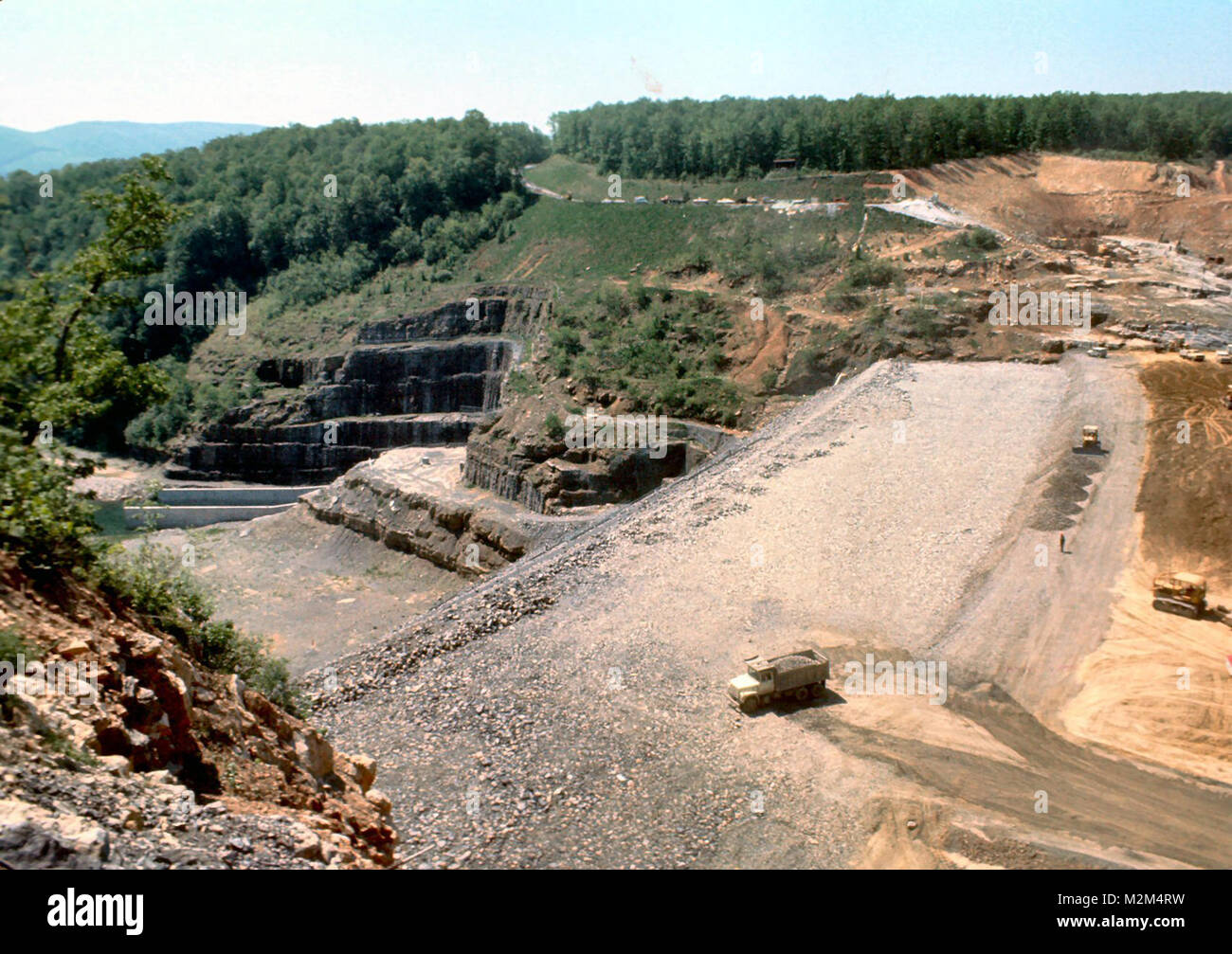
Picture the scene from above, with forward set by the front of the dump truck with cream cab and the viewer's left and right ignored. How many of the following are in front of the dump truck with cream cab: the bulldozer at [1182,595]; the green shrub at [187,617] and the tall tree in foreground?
2

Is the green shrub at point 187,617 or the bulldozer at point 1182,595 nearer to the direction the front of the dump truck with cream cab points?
the green shrub

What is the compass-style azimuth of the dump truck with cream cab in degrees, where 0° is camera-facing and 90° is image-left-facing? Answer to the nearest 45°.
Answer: approximately 45°

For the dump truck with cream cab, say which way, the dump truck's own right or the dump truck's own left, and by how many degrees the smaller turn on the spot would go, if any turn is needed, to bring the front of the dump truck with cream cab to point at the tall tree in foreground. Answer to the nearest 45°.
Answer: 0° — it already faces it

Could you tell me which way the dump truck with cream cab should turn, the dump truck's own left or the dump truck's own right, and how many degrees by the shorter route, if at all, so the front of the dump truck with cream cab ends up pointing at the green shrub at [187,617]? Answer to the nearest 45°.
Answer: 0° — it already faces it

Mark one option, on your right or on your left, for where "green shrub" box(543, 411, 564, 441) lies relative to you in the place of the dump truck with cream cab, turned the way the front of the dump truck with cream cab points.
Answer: on your right

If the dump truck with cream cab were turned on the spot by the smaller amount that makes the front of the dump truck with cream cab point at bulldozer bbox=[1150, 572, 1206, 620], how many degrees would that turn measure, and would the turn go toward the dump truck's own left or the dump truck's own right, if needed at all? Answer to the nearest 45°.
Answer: approximately 180°

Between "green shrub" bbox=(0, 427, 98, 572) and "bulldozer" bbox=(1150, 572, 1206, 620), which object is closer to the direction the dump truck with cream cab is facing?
the green shrub

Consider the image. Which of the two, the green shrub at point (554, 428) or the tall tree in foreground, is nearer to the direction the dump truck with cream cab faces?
the tall tree in foreground
